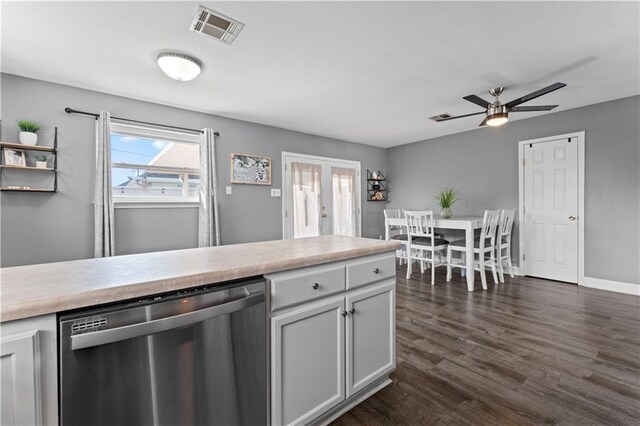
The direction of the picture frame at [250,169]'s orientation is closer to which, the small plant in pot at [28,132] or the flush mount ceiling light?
the flush mount ceiling light

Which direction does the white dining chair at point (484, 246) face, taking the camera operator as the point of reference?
facing away from the viewer and to the left of the viewer

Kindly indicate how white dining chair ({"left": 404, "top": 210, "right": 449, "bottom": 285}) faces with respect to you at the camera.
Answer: facing away from the viewer and to the right of the viewer

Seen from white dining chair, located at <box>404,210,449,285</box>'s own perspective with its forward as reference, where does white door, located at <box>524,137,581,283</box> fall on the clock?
The white door is roughly at 1 o'clock from the white dining chair.

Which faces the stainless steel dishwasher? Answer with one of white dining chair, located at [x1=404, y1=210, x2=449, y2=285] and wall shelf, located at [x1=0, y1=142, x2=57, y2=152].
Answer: the wall shelf

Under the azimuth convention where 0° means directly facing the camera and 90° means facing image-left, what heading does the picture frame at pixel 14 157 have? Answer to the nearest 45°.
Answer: approximately 0°

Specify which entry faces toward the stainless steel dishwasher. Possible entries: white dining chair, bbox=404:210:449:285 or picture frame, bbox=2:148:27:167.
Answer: the picture frame

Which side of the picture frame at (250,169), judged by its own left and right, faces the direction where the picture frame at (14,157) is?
right

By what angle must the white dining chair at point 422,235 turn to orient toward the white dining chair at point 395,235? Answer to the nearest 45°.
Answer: approximately 90° to its left

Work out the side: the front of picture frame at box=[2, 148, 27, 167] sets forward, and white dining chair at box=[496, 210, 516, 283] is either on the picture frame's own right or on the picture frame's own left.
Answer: on the picture frame's own left

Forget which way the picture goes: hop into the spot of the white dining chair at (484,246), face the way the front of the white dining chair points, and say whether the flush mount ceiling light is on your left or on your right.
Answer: on your left

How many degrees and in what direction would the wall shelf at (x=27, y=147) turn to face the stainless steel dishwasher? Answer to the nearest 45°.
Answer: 0° — it already faces it
